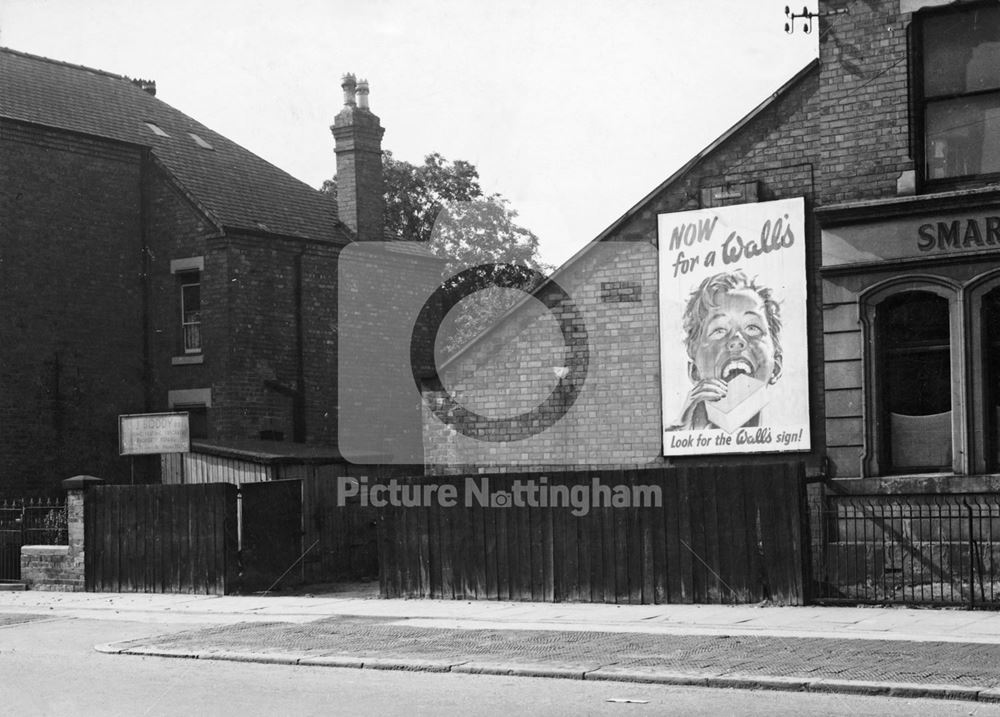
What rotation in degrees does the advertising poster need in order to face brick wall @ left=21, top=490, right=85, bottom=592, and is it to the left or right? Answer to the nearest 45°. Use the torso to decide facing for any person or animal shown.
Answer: approximately 90° to its right

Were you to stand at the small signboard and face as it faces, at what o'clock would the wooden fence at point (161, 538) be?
The wooden fence is roughly at 12 o'clock from the small signboard.

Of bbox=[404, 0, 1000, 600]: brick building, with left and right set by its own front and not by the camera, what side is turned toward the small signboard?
right

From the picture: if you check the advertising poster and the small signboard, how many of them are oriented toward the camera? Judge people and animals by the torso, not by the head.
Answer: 2

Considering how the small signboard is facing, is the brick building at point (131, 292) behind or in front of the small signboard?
behind

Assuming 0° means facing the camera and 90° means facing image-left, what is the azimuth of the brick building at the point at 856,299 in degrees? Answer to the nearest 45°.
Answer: approximately 0°

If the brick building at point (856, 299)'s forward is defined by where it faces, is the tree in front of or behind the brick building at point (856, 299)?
behind

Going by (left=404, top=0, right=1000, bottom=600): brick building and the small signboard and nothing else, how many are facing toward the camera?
2
